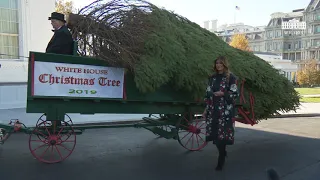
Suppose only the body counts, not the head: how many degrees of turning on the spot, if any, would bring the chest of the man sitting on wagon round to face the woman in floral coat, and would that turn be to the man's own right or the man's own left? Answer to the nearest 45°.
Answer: approximately 135° to the man's own left
